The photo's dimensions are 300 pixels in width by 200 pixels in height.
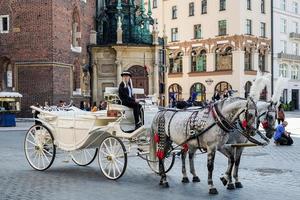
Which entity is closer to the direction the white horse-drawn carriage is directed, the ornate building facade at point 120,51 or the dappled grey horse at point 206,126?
the dappled grey horse

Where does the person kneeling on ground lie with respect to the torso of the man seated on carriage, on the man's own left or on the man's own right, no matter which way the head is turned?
on the man's own left

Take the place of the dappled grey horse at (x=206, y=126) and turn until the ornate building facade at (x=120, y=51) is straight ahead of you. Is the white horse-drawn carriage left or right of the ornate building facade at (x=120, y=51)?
left

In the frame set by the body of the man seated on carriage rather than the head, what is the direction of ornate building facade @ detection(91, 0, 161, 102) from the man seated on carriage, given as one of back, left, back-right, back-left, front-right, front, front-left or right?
back-left

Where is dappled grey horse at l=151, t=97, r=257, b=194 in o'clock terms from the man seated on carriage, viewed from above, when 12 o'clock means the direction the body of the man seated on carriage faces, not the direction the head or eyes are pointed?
The dappled grey horse is roughly at 12 o'clock from the man seated on carriage.

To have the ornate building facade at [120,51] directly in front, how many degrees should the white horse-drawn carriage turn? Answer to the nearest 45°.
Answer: approximately 135° to its left

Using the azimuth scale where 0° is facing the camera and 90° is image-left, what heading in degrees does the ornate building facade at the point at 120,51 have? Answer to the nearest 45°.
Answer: approximately 315°
